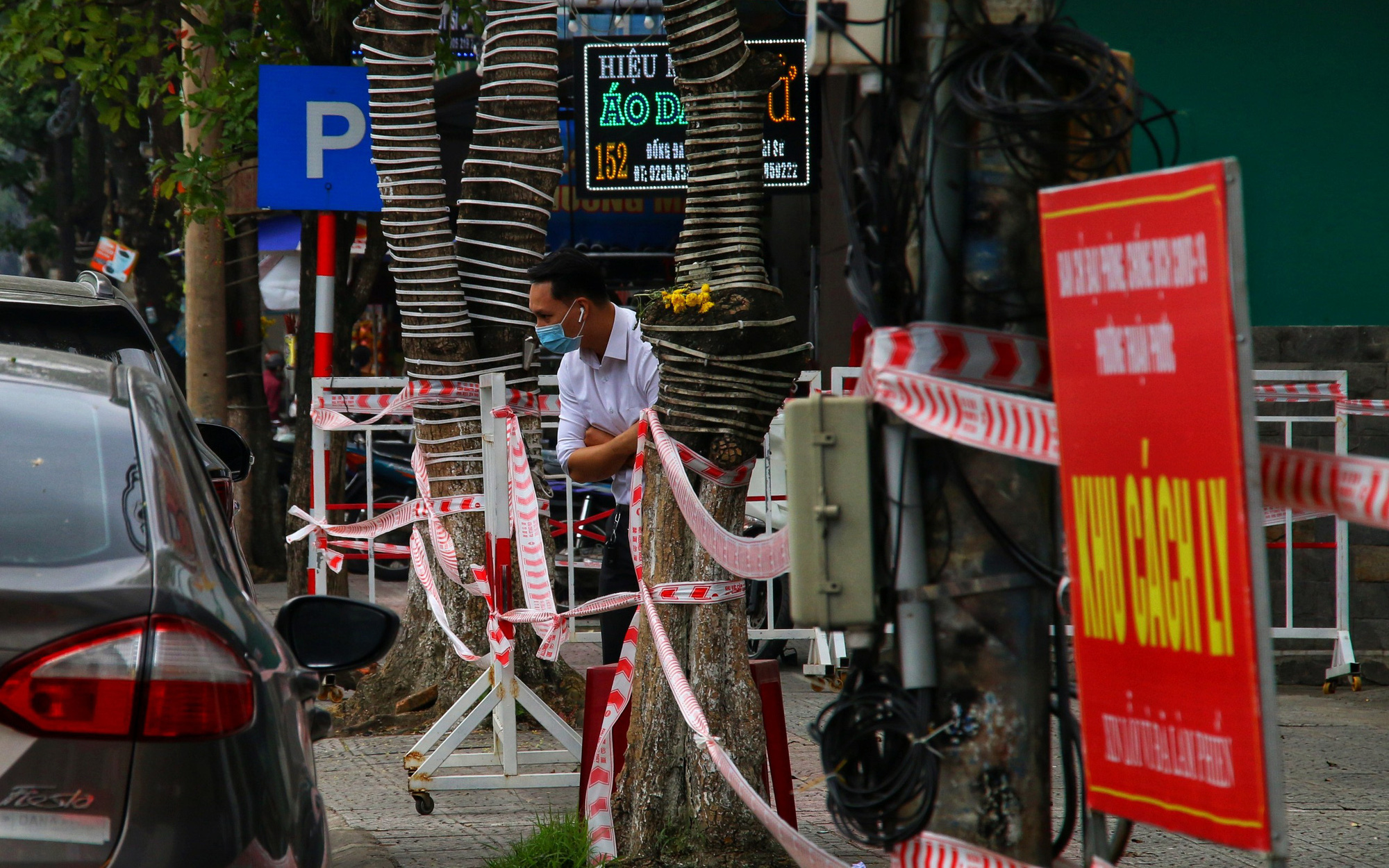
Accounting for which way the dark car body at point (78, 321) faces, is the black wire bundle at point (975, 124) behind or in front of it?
behind

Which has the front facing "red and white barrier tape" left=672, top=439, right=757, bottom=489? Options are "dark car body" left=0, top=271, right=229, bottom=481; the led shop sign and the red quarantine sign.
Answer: the led shop sign

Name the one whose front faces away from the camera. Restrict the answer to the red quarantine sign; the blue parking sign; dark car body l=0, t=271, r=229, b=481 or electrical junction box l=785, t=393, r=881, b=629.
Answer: the dark car body

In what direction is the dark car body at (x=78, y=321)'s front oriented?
away from the camera

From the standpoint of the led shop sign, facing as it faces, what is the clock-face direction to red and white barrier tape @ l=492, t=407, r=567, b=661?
The red and white barrier tape is roughly at 12 o'clock from the led shop sign.

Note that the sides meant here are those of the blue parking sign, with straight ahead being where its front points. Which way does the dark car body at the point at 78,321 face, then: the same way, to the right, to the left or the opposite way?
the opposite way

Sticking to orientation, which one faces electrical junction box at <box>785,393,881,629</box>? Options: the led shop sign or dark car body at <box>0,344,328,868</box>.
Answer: the led shop sign

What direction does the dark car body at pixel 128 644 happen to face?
away from the camera

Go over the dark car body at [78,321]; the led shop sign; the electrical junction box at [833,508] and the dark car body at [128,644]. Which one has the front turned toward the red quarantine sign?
the led shop sign

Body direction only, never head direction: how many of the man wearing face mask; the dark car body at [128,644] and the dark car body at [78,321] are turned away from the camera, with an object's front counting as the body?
2

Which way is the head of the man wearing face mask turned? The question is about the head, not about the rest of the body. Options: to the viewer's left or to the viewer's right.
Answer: to the viewer's left
